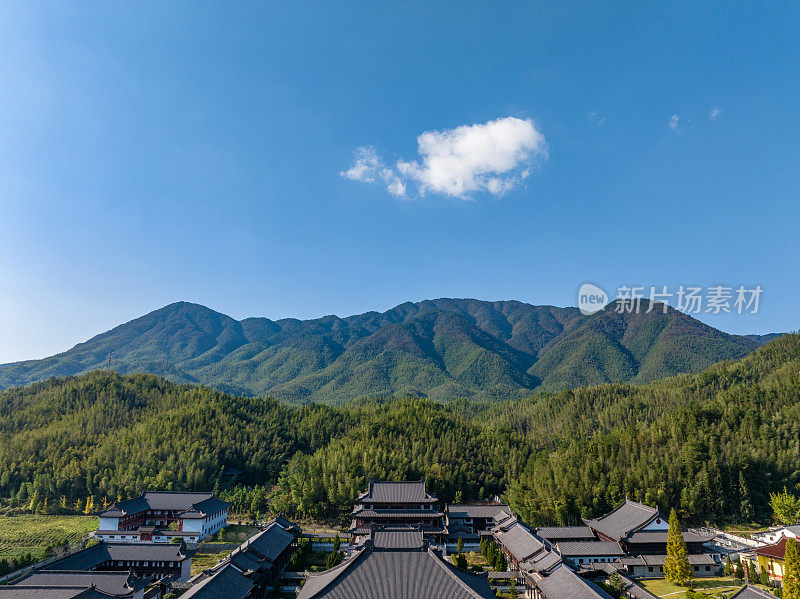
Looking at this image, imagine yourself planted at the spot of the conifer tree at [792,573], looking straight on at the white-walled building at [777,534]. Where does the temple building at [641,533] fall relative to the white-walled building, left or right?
left

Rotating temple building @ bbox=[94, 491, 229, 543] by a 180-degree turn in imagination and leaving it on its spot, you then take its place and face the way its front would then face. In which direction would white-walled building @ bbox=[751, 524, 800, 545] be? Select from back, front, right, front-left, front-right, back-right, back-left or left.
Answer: back-right

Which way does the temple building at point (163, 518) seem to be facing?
toward the camera

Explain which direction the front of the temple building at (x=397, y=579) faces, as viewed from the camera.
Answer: facing the viewer

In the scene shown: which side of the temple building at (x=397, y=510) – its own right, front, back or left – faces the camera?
front

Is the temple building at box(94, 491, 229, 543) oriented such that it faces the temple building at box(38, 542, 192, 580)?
yes

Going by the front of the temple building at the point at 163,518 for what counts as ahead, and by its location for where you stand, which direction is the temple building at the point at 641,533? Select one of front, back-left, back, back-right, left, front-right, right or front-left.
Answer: front-left

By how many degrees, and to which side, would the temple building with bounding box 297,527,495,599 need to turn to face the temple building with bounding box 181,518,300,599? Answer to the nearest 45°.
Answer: approximately 135° to its right

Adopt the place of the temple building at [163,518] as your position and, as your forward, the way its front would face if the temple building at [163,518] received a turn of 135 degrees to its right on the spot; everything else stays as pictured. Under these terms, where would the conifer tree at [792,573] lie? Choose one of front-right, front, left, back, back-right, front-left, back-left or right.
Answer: back

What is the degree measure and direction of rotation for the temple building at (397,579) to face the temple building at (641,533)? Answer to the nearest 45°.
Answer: approximately 135° to its left
